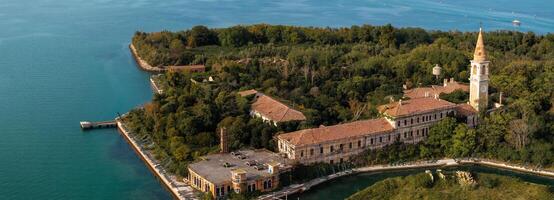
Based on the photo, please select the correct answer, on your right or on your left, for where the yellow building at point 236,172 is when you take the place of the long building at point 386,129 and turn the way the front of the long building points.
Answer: on your right

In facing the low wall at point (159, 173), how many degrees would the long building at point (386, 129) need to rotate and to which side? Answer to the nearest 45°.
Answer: approximately 135° to its right

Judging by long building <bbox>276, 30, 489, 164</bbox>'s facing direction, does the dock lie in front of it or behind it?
behind

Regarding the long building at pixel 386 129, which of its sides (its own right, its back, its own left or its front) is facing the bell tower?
left

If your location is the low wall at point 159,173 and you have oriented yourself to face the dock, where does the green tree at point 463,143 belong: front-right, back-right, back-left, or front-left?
back-right

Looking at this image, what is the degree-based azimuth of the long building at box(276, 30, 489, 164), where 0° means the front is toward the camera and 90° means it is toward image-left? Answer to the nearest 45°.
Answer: approximately 315°
